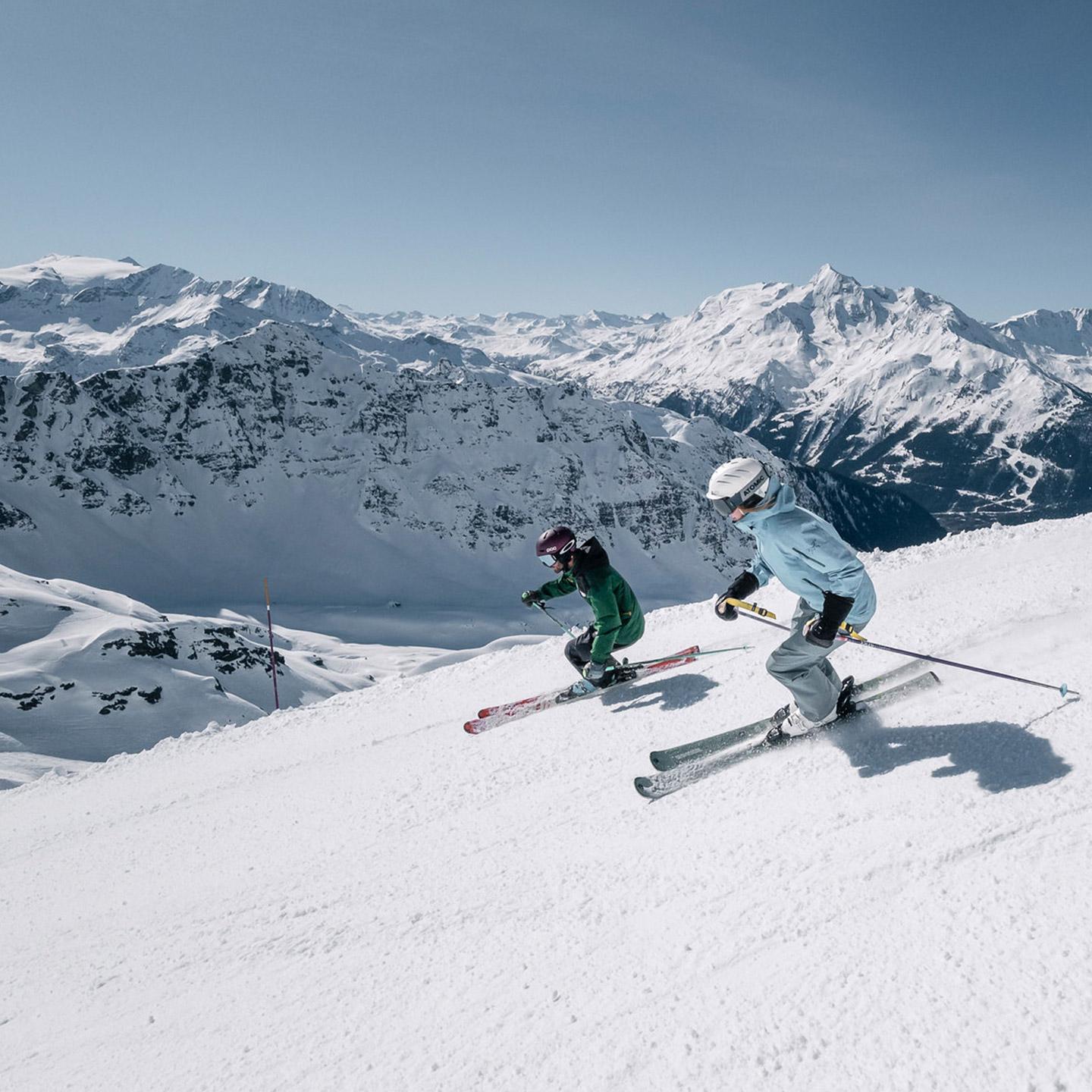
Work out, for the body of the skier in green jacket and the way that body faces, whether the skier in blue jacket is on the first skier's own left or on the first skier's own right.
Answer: on the first skier's own left

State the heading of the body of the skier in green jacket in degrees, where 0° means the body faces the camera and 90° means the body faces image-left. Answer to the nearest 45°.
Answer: approximately 90°
